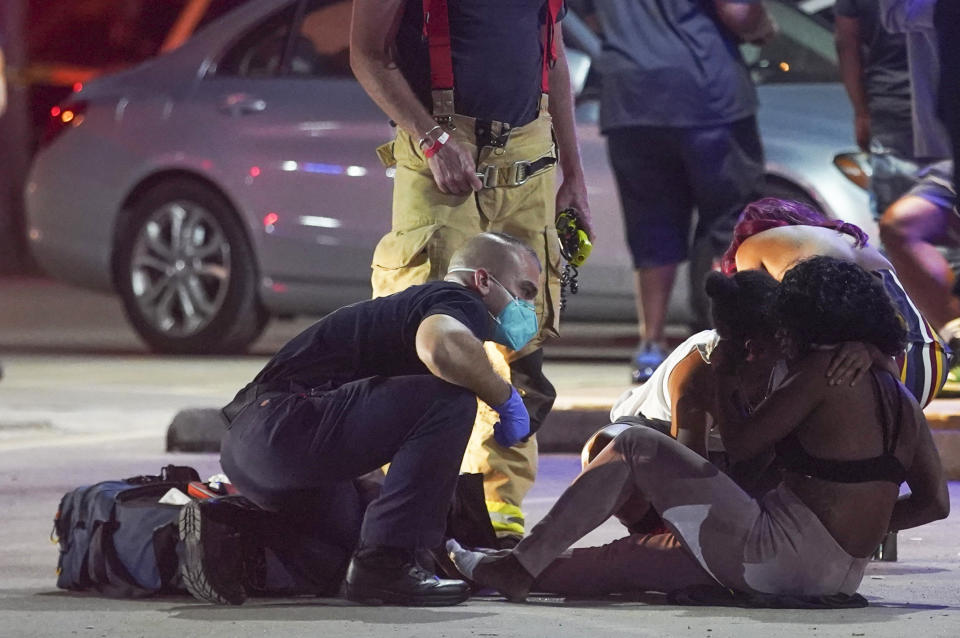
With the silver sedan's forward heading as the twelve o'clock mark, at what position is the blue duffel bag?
The blue duffel bag is roughly at 3 o'clock from the silver sedan.

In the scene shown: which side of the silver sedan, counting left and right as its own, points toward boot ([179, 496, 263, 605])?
right

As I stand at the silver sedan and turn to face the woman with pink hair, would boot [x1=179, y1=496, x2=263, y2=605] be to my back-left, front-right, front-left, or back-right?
front-right

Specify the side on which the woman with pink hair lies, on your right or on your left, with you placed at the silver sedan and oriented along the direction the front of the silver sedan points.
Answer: on your right

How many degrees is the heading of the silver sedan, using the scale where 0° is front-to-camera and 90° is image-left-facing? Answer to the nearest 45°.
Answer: approximately 270°
